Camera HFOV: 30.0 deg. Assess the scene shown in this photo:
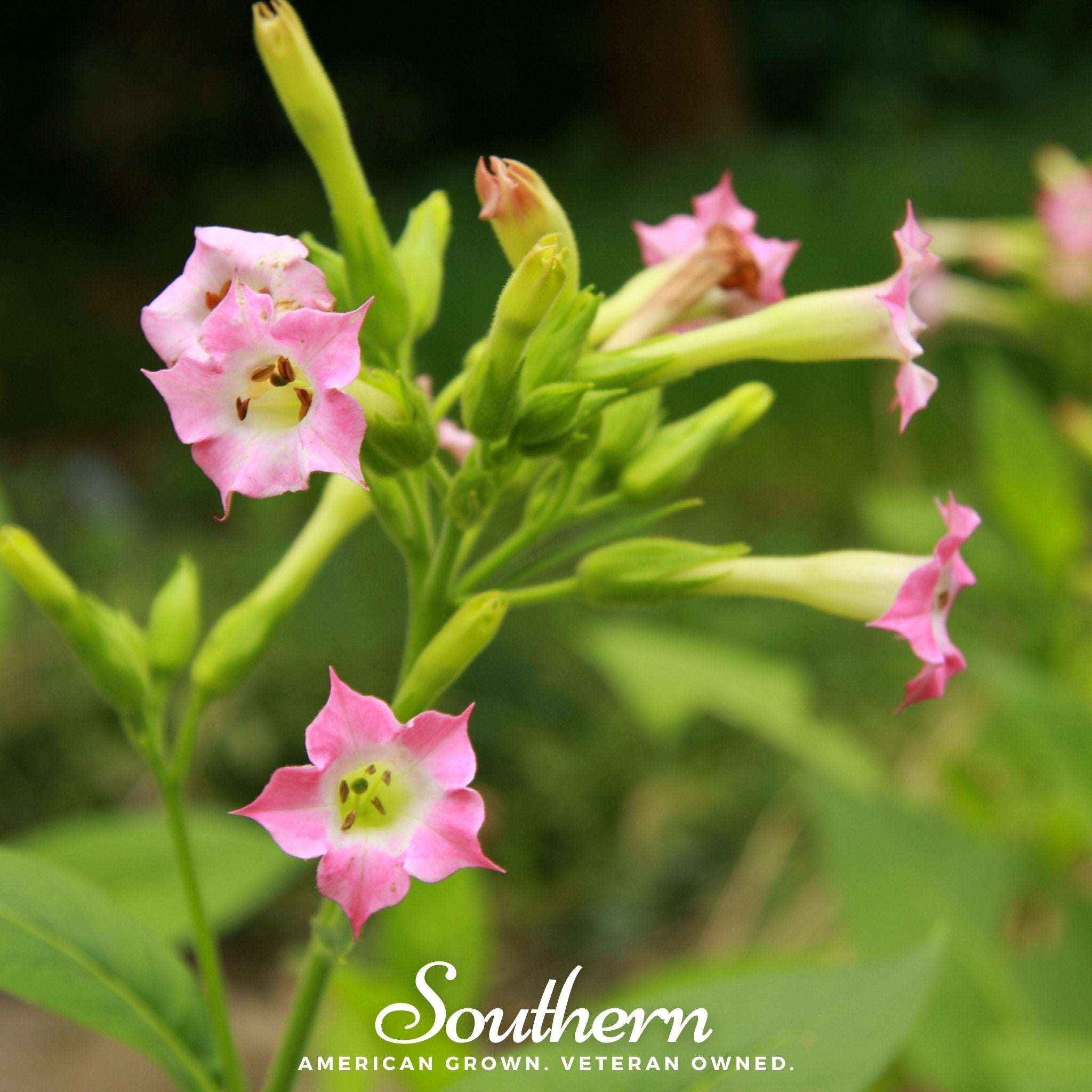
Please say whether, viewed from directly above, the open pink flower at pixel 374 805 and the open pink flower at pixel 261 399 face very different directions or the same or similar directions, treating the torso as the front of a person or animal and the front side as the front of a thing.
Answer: same or similar directions

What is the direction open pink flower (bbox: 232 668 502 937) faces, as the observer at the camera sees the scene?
facing the viewer

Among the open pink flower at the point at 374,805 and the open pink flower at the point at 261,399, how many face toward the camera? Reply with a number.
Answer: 2
